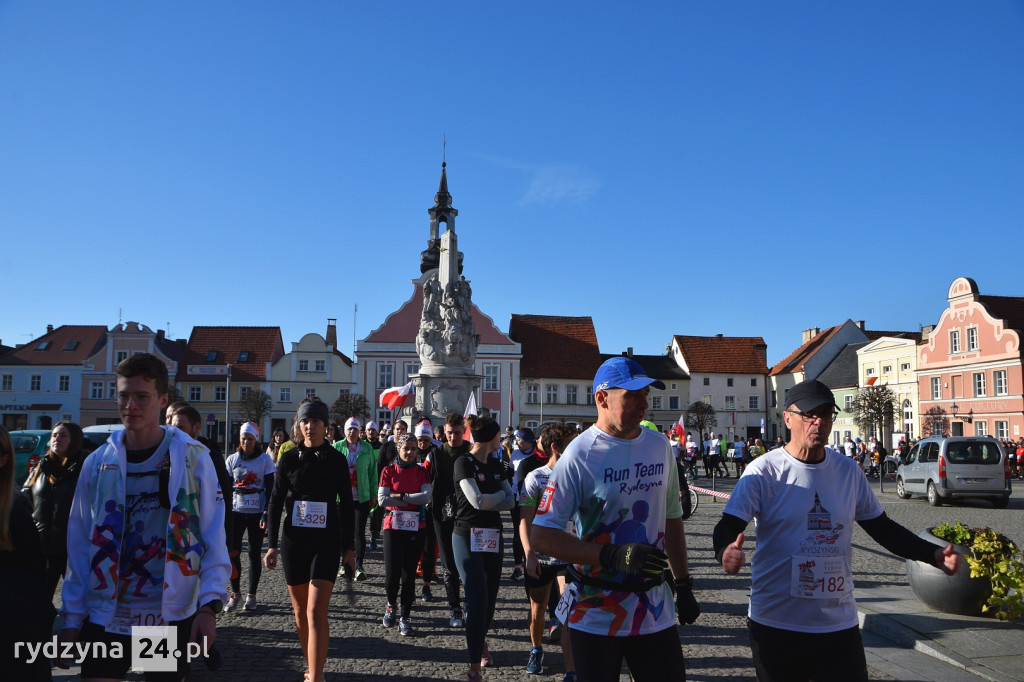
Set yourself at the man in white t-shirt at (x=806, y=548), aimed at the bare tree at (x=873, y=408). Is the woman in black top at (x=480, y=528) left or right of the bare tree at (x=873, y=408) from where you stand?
left

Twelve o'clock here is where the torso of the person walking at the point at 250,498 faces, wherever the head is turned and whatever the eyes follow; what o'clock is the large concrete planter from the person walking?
The large concrete planter is roughly at 10 o'clock from the person walking.

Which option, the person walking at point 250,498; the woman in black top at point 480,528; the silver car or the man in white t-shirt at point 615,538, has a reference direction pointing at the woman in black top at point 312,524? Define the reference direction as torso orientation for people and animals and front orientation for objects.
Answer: the person walking

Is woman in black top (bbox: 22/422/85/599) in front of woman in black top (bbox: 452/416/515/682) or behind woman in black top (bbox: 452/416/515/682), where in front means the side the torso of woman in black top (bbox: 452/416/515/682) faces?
behind

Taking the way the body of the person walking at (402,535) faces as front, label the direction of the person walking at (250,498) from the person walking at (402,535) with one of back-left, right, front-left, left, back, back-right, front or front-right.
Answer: back-right

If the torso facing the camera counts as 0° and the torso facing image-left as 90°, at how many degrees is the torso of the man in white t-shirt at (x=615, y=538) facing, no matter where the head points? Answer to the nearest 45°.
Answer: approximately 315°
